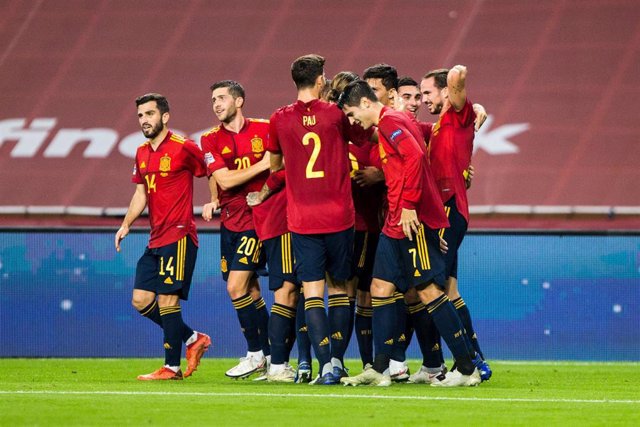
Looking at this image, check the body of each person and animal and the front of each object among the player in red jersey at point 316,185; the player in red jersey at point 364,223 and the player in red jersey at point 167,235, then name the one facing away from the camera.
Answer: the player in red jersey at point 316,185

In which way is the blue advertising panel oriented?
toward the camera

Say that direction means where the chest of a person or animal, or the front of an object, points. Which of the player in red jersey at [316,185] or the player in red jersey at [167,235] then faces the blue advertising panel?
the player in red jersey at [316,185]

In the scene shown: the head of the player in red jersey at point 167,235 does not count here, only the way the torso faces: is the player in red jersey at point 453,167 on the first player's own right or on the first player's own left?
on the first player's own left

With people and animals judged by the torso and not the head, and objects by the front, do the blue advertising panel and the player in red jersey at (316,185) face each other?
yes

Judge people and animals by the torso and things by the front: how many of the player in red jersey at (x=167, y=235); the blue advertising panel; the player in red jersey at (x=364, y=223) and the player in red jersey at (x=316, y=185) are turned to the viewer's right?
1

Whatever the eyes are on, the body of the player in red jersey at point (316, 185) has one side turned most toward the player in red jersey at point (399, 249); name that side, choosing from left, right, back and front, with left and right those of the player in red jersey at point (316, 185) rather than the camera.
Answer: right

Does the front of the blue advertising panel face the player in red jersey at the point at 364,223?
yes

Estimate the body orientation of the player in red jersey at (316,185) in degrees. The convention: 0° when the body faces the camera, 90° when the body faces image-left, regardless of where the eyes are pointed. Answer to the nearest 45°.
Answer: approximately 180°

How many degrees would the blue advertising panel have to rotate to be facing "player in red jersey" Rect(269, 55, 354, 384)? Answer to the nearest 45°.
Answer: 0° — it already faces them

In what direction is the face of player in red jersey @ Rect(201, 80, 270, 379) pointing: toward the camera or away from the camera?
toward the camera
